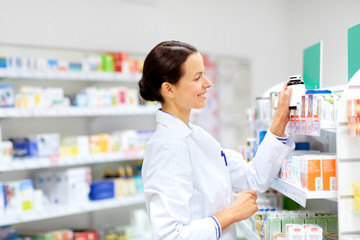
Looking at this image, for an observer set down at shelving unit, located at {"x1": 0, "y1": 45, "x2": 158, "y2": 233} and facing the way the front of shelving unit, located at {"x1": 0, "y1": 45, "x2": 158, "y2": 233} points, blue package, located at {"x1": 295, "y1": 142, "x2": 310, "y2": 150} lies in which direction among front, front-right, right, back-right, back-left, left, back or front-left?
front

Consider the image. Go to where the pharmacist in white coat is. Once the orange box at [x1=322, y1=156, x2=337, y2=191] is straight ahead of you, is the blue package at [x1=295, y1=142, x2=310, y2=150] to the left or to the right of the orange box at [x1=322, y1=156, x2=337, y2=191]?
left

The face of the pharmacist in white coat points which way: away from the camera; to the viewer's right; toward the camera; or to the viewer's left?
to the viewer's right

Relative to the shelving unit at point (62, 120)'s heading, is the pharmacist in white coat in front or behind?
in front

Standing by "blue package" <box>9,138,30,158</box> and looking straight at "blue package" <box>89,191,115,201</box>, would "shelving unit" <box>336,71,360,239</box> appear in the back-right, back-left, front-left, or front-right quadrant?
front-right

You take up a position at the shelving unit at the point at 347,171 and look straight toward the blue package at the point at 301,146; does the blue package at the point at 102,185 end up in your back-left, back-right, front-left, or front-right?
front-left

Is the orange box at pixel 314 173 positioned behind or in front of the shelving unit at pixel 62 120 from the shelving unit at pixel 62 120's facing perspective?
in front

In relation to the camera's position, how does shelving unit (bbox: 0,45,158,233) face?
facing the viewer and to the right of the viewer

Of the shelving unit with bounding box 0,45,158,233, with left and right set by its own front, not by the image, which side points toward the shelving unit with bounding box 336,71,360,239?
front
